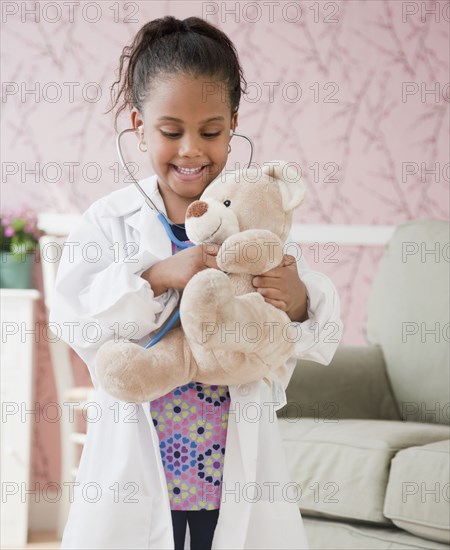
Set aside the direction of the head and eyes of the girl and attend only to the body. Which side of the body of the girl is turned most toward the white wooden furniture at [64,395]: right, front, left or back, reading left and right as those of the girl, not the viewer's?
back

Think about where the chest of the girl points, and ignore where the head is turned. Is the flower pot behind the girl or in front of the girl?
behind

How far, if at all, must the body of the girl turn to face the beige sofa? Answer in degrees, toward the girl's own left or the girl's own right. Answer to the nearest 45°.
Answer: approximately 135° to the girl's own left

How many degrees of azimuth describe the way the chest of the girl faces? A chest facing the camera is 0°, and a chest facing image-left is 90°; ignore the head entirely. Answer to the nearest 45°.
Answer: approximately 0°
